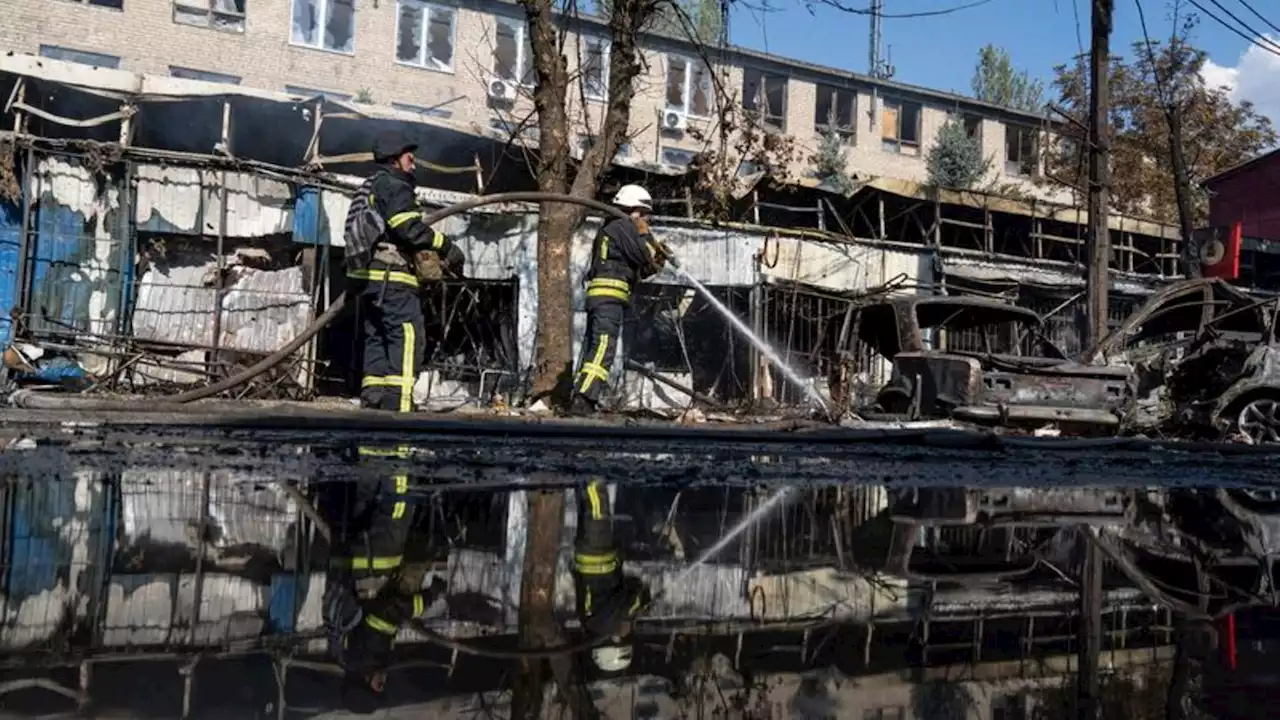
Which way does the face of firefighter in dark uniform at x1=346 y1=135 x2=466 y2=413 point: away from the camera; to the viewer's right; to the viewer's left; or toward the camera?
to the viewer's right

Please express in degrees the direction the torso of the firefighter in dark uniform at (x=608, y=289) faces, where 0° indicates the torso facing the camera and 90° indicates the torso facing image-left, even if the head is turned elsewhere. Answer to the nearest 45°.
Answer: approximately 270°

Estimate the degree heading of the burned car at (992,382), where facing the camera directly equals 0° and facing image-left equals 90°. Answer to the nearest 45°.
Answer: approximately 135°

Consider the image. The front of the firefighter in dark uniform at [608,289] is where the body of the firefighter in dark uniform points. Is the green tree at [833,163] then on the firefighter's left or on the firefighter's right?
on the firefighter's left

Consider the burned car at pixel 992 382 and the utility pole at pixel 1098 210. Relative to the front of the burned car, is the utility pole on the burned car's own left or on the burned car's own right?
on the burned car's own right

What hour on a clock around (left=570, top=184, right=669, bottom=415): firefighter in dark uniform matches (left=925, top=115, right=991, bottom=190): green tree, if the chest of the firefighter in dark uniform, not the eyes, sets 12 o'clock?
The green tree is roughly at 10 o'clock from the firefighter in dark uniform.
